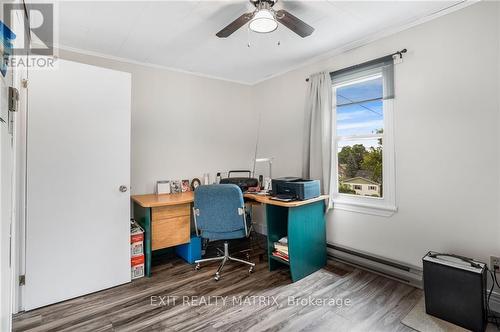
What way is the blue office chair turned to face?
away from the camera

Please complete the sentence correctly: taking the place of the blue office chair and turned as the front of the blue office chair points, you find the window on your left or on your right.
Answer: on your right

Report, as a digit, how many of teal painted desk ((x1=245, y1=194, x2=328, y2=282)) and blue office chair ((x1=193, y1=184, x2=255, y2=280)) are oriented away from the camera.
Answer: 1

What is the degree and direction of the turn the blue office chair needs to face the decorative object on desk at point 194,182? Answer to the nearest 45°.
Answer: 0° — it already faces it

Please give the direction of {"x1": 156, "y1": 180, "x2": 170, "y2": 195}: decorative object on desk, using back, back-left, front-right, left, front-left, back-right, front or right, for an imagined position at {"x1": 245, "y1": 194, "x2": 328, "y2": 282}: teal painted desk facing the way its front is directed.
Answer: front-right

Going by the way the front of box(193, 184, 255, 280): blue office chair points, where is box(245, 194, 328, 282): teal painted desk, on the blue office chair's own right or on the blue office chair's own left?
on the blue office chair's own right

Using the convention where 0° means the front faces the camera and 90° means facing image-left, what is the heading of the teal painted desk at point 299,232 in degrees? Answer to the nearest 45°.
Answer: approximately 45°

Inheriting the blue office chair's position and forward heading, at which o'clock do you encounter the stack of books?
The stack of books is roughly at 3 o'clock from the blue office chair.
